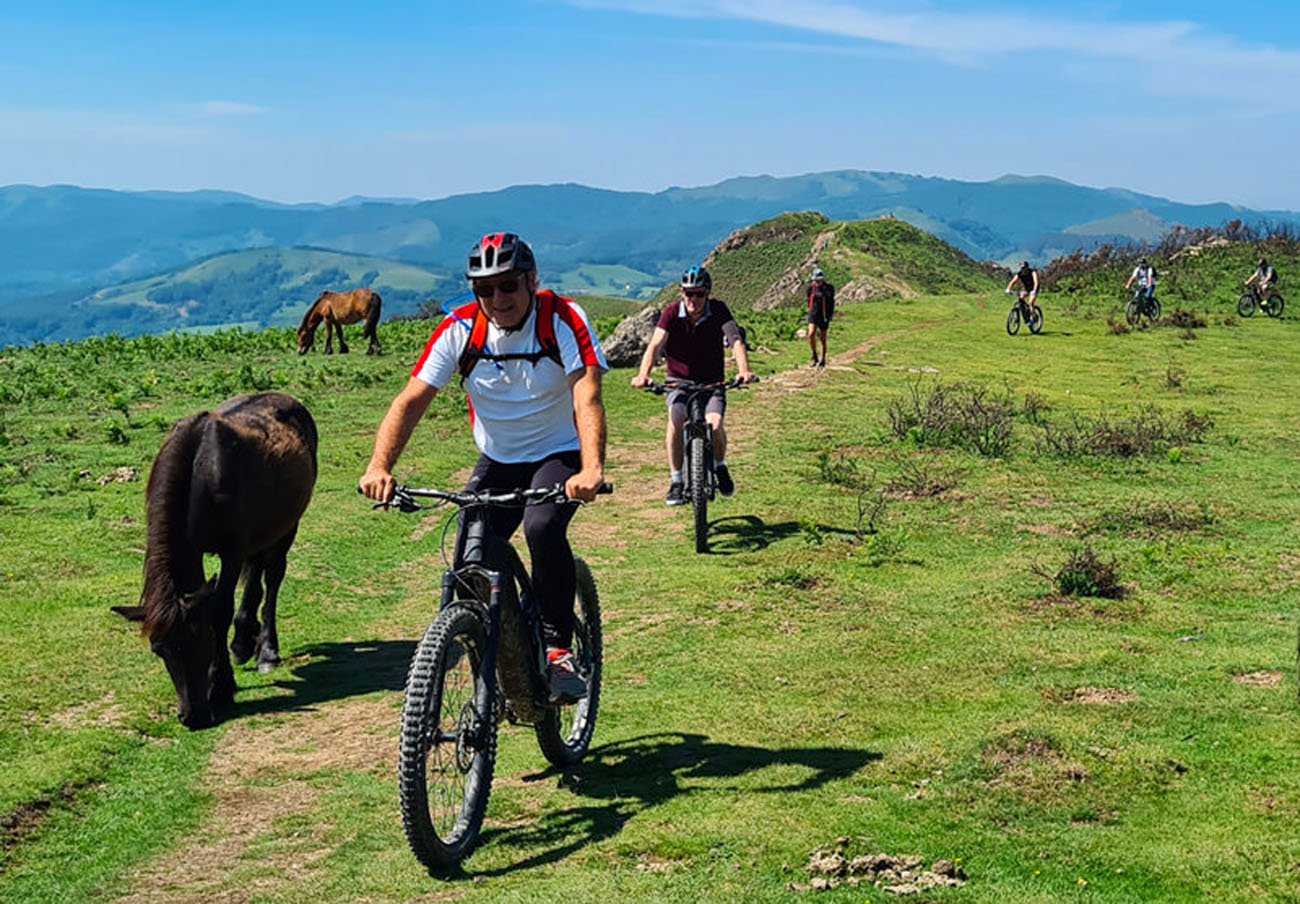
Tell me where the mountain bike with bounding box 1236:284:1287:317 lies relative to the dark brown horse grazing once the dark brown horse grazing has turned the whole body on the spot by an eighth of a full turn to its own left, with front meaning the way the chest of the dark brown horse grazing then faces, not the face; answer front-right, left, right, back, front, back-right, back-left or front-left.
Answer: back-left

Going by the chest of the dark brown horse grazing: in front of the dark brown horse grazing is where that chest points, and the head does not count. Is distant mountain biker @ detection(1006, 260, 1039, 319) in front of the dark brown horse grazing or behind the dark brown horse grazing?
behind

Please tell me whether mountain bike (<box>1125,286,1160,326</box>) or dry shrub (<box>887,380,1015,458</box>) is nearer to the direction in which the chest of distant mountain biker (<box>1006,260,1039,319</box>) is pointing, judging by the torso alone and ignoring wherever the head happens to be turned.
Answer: the dry shrub

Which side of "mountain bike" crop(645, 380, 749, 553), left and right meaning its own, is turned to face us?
front

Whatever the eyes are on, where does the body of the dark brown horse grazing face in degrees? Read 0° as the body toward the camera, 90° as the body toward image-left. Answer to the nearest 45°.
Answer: approximately 45°

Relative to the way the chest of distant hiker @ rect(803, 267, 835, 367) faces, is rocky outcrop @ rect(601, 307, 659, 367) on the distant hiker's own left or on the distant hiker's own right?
on the distant hiker's own right

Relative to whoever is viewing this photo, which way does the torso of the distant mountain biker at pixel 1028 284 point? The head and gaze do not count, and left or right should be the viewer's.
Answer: facing the viewer and to the left of the viewer

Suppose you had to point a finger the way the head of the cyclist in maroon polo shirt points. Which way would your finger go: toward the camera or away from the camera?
toward the camera

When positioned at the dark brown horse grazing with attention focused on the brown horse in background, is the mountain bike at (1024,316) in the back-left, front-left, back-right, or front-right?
front-right

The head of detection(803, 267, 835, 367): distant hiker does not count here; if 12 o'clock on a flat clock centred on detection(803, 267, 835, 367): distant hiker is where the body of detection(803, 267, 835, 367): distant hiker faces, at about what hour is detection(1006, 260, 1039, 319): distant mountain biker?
detection(1006, 260, 1039, 319): distant mountain biker is roughly at 7 o'clock from detection(803, 267, 835, 367): distant hiker.

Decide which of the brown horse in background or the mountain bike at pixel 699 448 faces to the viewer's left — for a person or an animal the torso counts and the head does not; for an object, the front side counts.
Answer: the brown horse in background

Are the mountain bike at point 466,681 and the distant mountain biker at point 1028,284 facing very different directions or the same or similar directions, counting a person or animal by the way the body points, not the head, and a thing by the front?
same or similar directions

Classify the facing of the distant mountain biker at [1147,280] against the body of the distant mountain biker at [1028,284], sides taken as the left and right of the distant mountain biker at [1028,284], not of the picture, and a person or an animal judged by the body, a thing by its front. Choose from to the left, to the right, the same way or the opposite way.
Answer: the same way

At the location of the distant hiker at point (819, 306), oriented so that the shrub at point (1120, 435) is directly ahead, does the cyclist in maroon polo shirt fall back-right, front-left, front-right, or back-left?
front-right

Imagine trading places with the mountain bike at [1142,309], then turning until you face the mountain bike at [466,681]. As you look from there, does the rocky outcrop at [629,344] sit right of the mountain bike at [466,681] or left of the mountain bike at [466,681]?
right
